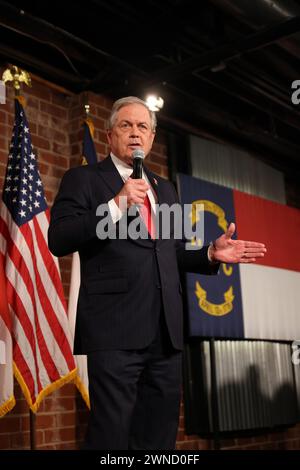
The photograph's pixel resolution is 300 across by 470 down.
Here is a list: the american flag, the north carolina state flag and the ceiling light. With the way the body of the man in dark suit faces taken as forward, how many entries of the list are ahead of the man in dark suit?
0

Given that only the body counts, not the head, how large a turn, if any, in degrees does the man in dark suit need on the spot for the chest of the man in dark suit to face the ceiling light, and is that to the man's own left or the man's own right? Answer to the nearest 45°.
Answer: approximately 135° to the man's own left

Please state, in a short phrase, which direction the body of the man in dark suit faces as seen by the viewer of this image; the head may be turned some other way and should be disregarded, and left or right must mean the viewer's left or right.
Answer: facing the viewer and to the right of the viewer

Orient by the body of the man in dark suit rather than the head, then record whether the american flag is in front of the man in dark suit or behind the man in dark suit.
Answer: behind

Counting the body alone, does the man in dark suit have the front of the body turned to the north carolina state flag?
no
